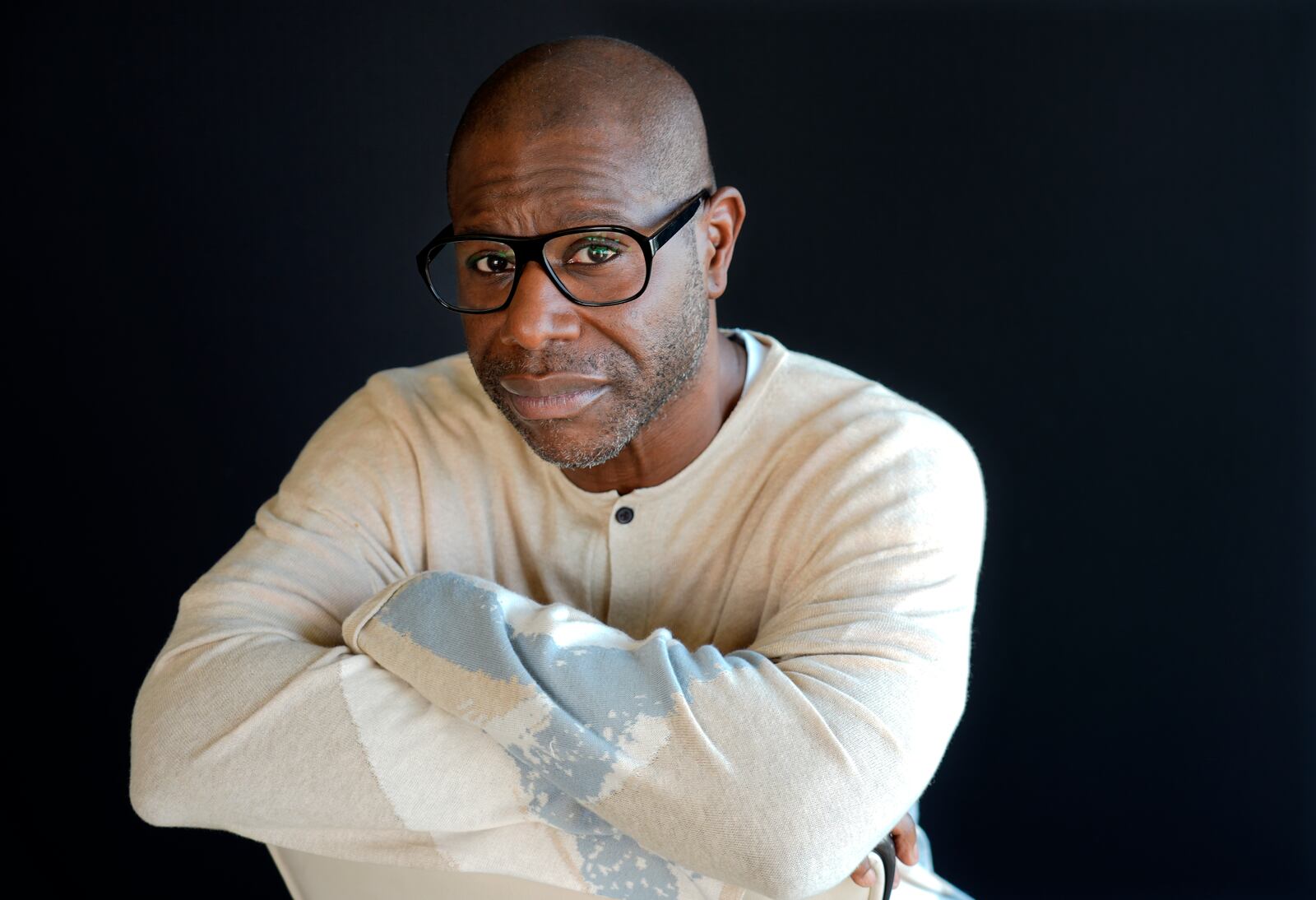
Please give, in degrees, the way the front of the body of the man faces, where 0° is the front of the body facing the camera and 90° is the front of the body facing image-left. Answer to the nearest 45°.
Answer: approximately 0°

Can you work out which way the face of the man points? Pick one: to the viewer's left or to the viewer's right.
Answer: to the viewer's left
